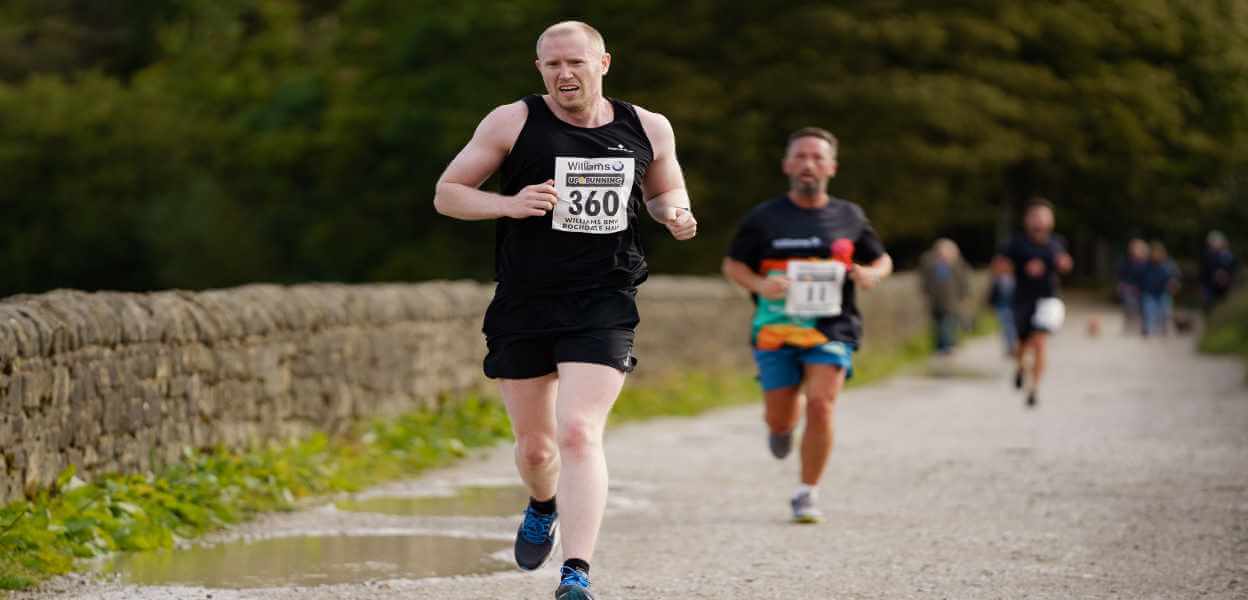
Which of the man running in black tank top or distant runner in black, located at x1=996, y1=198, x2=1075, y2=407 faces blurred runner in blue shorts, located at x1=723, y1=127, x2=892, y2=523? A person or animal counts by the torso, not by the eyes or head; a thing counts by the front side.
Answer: distant runner in black, located at x1=996, y1=198, x2=1075, y2=407

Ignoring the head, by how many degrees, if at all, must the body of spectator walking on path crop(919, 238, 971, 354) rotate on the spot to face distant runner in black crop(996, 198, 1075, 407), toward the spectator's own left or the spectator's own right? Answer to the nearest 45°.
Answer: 0° — they already face them

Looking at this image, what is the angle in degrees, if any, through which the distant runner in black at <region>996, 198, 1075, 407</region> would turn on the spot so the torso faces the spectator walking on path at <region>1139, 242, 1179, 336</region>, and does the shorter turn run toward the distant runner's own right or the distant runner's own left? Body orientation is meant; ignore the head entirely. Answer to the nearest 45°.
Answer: approximately 180°

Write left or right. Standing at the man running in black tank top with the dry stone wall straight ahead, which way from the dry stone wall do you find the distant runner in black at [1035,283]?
right

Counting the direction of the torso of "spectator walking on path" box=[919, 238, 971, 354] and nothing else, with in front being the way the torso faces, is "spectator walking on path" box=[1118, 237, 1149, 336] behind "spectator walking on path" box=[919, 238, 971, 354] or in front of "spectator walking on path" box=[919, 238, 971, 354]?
behind

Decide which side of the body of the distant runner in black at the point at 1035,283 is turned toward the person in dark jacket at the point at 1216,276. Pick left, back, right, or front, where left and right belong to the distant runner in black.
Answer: back

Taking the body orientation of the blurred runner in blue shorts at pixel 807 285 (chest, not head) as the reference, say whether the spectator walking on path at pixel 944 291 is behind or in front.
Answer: behind
